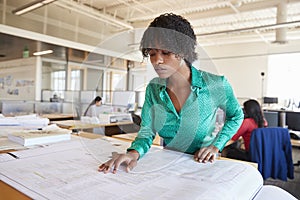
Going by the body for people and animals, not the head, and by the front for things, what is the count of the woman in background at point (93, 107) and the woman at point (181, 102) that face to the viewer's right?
1

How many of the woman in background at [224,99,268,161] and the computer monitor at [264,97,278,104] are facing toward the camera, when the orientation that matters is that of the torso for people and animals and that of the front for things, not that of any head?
1

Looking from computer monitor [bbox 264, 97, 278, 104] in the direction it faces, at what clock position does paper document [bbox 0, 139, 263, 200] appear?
The paper document is roughly at 12 o'clock from the computer monitor.

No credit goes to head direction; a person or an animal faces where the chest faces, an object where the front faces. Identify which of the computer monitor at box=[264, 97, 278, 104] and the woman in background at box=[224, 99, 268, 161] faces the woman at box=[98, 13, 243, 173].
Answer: the computer monitor

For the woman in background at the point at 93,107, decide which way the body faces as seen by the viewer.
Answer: to the viewer's right
